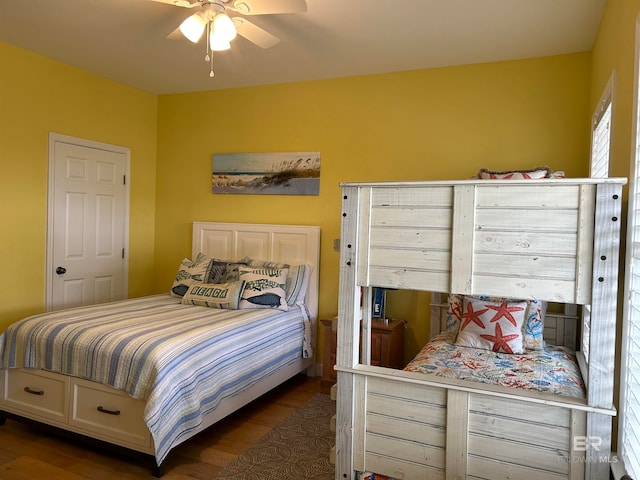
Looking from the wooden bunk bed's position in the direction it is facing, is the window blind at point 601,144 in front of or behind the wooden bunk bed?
behind

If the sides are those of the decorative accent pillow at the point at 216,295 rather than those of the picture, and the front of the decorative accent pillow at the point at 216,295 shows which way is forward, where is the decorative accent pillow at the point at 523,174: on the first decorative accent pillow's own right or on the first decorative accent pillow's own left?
on the first decorative accent pillow's own left

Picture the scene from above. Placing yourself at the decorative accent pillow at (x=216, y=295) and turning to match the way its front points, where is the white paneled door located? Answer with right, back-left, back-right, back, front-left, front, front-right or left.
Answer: right

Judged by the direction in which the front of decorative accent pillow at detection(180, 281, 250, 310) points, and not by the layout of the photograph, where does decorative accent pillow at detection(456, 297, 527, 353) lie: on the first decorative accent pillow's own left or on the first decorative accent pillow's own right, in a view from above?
on the first decorative accent pillow's own left

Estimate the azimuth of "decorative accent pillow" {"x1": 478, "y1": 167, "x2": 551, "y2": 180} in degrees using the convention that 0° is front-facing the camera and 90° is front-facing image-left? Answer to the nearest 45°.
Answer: approximately 0°

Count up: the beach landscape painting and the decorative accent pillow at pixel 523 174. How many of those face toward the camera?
2
